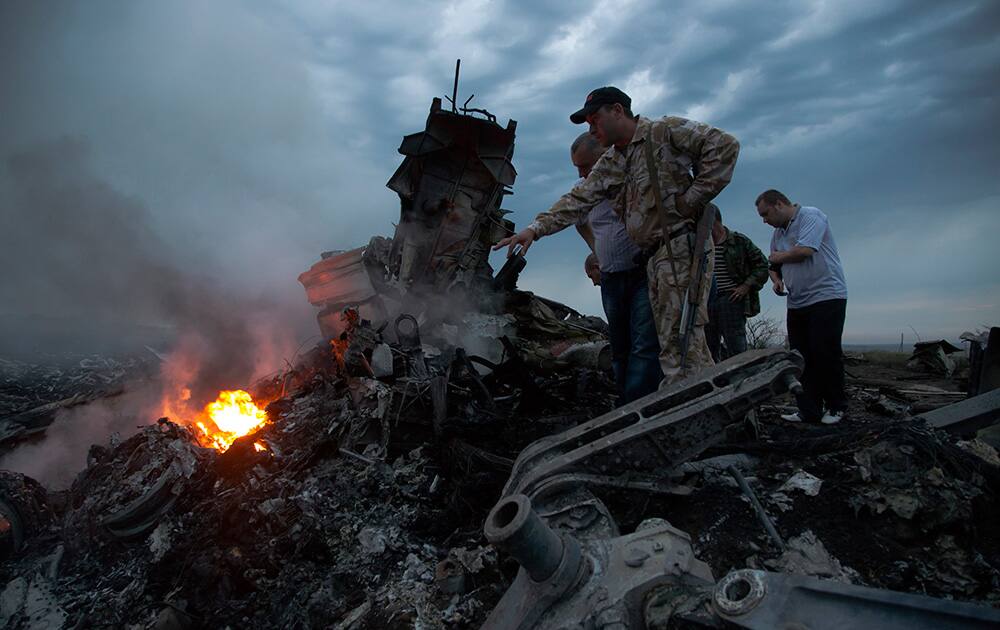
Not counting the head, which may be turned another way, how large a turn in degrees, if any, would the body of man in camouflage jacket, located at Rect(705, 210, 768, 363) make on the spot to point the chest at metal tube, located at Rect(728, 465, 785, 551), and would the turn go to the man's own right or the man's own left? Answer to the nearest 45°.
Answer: approximately 45° to the man's own left

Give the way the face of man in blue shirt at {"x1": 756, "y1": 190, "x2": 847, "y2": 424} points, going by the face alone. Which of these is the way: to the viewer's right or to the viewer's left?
to the viewer's left

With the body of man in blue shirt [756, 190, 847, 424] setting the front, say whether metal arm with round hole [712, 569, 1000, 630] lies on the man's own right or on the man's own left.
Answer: on the man's own left

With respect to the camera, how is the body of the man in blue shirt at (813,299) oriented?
to the viewer's left

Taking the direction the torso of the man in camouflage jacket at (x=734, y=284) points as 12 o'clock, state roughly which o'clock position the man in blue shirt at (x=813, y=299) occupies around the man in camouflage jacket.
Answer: The man in blue shirt is roughly at 10 o'clock from the man in camouflage jacket.

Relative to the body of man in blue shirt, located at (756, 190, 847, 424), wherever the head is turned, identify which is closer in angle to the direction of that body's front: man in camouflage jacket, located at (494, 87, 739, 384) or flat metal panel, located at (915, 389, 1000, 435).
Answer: the man in camouflage jacket

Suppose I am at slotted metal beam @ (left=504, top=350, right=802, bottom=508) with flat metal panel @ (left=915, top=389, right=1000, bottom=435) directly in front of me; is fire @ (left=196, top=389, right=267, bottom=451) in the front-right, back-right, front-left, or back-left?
back-left
